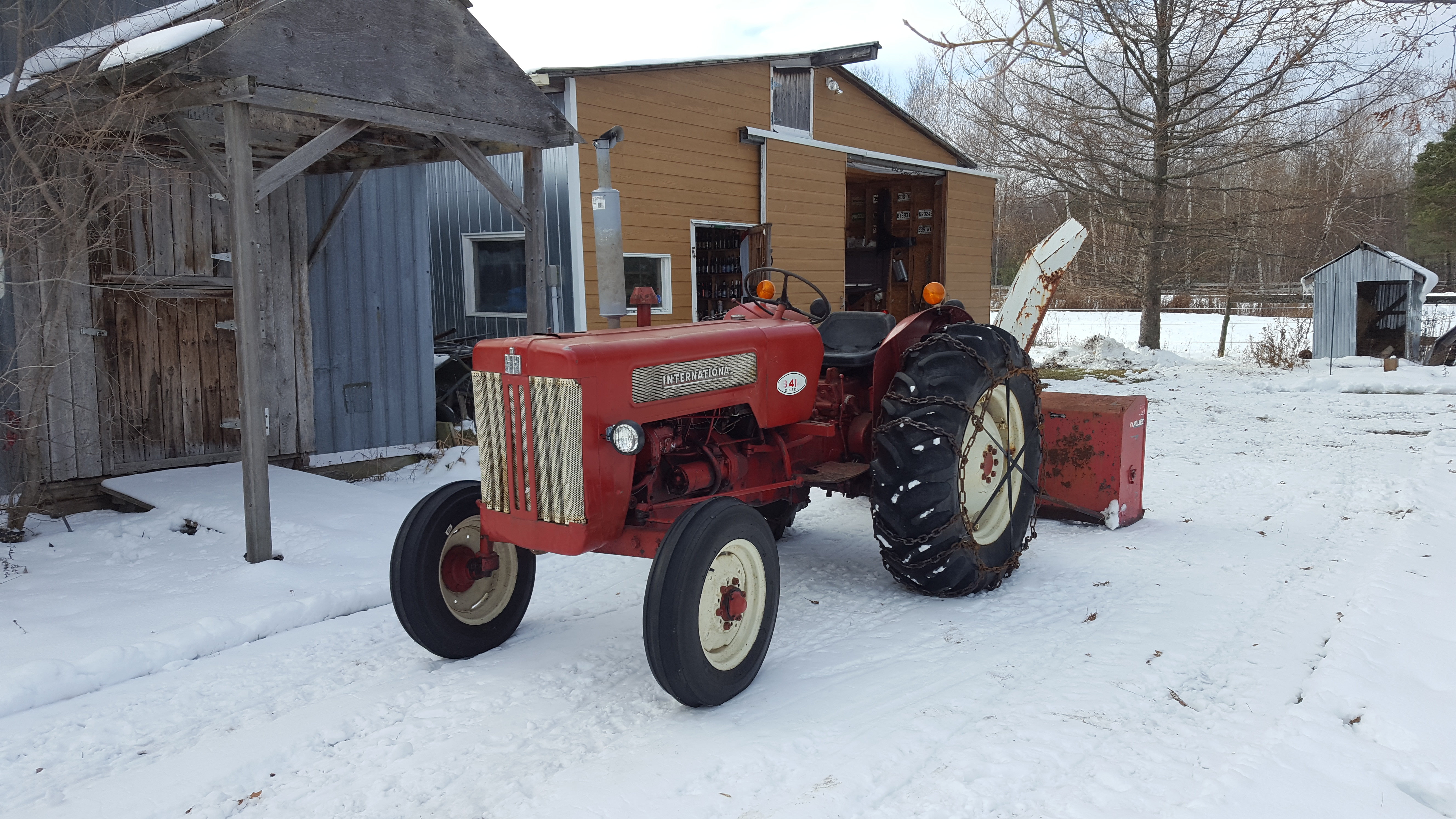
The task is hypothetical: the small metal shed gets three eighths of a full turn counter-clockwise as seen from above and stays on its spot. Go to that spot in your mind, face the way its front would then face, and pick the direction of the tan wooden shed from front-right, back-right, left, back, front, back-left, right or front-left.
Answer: back

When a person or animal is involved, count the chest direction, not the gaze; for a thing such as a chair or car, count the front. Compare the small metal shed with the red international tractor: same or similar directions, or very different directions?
same or similar directions

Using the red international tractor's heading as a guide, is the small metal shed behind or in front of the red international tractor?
behind

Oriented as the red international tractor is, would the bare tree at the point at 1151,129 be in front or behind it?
behind

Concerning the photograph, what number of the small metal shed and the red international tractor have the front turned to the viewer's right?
0

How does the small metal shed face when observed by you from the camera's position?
facing the viewer

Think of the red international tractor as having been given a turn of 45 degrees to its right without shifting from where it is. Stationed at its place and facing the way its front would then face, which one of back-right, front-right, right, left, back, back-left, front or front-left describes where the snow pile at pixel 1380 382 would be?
back-right

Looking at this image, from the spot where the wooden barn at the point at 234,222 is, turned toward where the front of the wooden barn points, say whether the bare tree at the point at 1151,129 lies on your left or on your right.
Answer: on your left

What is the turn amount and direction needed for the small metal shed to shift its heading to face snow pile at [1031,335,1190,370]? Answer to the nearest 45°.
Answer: approximately 90° to its right

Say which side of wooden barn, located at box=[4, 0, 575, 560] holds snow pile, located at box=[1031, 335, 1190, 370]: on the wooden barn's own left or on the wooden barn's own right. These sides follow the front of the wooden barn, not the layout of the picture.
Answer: on the wooden barn's own left

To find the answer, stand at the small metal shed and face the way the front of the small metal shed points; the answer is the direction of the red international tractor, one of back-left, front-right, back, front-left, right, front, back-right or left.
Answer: front

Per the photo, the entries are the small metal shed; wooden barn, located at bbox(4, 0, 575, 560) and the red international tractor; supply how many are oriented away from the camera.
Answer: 0

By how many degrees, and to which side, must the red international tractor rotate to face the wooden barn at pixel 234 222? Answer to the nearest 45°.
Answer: approximately 90° to its right

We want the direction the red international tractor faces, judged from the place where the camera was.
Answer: facing the viewer and to the left of the viewer

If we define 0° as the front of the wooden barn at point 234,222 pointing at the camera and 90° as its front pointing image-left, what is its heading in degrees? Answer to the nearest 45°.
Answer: approximately 315°

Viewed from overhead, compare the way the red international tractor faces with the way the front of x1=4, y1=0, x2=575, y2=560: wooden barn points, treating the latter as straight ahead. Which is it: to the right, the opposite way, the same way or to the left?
to the right

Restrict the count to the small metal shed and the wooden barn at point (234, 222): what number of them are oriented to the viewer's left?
0

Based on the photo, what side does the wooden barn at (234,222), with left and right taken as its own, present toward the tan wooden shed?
left

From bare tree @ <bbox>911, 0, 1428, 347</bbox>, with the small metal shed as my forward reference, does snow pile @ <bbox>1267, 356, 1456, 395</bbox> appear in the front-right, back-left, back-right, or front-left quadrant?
front-right
